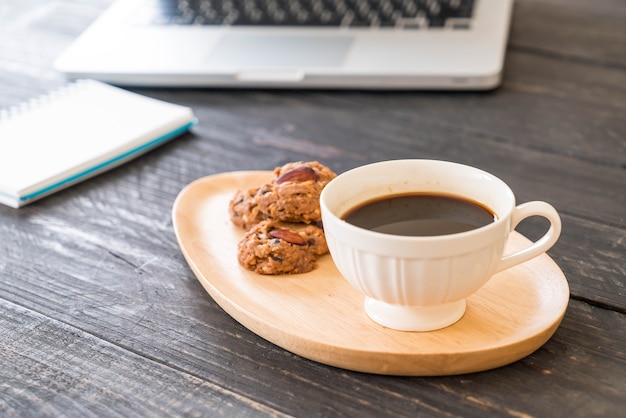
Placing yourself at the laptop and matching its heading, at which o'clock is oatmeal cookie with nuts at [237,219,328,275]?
The oatmeal cookie with nuts is roughly at 12 o'clock from the laptop.

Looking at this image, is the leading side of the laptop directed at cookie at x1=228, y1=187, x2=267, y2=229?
yes

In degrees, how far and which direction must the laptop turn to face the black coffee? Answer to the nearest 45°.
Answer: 0° — it already faces it

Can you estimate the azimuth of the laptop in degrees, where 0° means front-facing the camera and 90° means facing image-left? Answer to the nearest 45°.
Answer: approximately 0°

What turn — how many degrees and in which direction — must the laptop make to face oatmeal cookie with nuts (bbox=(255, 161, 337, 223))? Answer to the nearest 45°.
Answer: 0° — it already faces it

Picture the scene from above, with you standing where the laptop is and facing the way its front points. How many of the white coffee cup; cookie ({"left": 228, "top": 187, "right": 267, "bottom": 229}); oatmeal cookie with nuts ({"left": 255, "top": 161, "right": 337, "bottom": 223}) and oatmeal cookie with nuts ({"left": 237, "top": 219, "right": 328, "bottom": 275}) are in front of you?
4

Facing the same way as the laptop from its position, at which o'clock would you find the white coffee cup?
The white coffee cup is roughly at 12 o'clock from the laptop.
